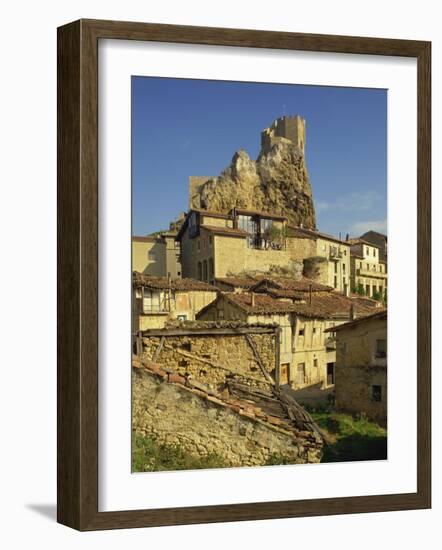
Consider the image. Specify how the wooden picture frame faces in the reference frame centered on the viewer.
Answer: facing the viewer and to the right of the viewer
